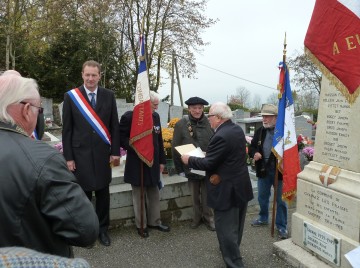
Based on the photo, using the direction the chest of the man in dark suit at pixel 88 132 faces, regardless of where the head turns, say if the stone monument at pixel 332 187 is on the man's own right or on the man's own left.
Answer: on the man's own left

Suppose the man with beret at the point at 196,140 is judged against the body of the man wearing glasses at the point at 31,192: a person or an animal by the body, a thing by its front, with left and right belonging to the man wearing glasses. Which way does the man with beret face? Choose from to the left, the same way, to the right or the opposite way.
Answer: the opposite way

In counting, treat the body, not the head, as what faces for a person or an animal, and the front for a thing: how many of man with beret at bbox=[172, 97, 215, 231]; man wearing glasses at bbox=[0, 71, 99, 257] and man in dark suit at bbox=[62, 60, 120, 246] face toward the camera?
2

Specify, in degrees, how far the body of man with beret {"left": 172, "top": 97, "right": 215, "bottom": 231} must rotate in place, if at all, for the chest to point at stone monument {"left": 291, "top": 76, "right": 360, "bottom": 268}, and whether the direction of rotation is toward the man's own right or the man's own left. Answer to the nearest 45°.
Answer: approximately 45° to the man's own left

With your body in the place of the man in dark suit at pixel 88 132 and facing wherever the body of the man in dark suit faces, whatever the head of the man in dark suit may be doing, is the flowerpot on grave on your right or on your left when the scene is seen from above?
on your left

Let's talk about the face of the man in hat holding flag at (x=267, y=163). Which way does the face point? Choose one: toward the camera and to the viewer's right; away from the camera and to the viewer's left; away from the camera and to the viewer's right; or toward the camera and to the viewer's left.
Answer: toward the camera and to the viewer's left

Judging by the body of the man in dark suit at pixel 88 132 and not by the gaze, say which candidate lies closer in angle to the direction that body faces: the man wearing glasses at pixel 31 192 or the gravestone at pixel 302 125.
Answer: the man wearing glasses

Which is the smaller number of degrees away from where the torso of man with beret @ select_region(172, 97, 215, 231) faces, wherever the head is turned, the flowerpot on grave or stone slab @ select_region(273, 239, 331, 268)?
the stone slab

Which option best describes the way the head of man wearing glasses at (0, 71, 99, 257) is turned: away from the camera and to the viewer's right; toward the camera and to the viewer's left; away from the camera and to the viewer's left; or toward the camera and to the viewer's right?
away from the camera and to the viewer's right

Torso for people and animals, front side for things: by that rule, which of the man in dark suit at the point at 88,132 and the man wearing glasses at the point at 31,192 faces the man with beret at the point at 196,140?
the man wearing glasses

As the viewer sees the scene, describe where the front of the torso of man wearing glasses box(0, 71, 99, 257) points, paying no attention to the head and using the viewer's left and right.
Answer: facing away from the viewer and to the right of the viewer

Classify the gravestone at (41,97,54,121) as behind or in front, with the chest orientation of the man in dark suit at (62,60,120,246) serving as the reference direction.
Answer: behind

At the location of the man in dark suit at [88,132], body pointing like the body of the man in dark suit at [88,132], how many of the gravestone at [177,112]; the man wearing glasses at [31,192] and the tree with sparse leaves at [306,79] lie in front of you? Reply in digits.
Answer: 1

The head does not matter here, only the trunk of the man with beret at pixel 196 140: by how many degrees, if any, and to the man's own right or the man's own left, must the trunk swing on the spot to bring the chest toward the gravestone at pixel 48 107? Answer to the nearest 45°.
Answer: approximately 135° to the man's own right

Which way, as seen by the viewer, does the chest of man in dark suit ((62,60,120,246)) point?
toward the camera
